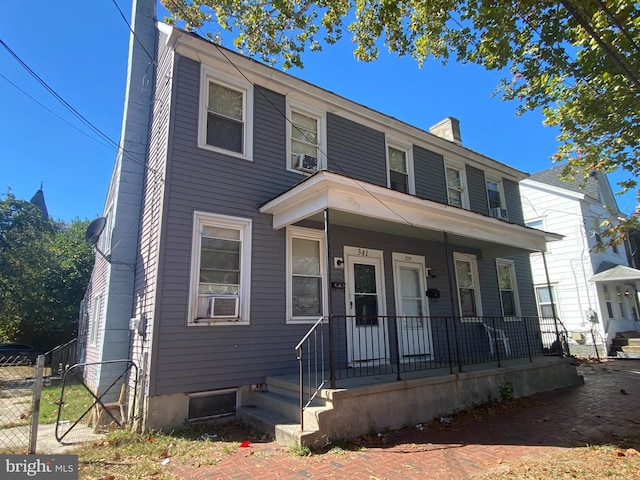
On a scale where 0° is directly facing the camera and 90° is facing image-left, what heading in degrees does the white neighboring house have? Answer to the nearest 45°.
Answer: approximately 315°

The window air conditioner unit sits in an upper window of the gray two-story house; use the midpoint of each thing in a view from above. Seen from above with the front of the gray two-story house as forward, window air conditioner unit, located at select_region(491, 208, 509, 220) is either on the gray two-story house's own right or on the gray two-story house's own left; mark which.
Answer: on the gray two-story house's own left

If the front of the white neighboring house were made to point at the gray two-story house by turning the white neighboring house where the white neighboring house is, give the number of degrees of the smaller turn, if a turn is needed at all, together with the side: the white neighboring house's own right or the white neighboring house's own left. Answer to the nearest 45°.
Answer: approximately 45° to the white neighboring house's own right

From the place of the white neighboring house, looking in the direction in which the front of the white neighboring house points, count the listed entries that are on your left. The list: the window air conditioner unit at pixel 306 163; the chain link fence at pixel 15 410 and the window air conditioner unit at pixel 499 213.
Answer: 0

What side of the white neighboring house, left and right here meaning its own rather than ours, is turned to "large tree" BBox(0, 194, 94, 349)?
right

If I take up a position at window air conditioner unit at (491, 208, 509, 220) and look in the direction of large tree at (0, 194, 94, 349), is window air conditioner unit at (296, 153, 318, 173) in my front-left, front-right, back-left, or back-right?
front-left

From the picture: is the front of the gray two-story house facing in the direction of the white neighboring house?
no

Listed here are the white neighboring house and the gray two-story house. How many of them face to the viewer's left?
0

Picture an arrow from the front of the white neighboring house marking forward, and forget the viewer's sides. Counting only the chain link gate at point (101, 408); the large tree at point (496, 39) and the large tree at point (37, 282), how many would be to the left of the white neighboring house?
0

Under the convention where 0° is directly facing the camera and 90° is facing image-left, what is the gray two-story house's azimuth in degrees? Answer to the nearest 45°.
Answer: approximately 315°
